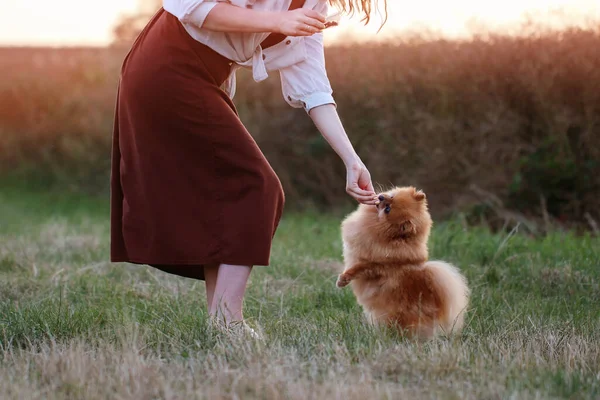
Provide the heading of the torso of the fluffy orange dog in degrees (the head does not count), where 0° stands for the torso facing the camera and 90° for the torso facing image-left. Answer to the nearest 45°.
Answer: approximately 90°
